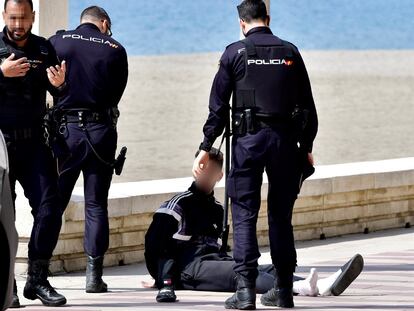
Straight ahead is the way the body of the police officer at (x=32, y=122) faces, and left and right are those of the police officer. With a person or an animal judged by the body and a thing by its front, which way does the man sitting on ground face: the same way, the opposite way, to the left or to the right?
to the left

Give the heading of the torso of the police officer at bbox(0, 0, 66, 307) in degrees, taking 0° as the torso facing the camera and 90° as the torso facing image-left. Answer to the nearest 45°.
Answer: approximately 0°

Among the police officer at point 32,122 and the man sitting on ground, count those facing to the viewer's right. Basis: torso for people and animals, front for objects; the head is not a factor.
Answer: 1

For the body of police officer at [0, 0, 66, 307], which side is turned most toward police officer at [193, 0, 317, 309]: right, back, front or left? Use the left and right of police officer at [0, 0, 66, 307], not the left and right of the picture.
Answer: left

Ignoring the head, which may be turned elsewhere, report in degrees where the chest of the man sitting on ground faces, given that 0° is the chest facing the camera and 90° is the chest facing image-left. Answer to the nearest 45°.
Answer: approximately 270°
